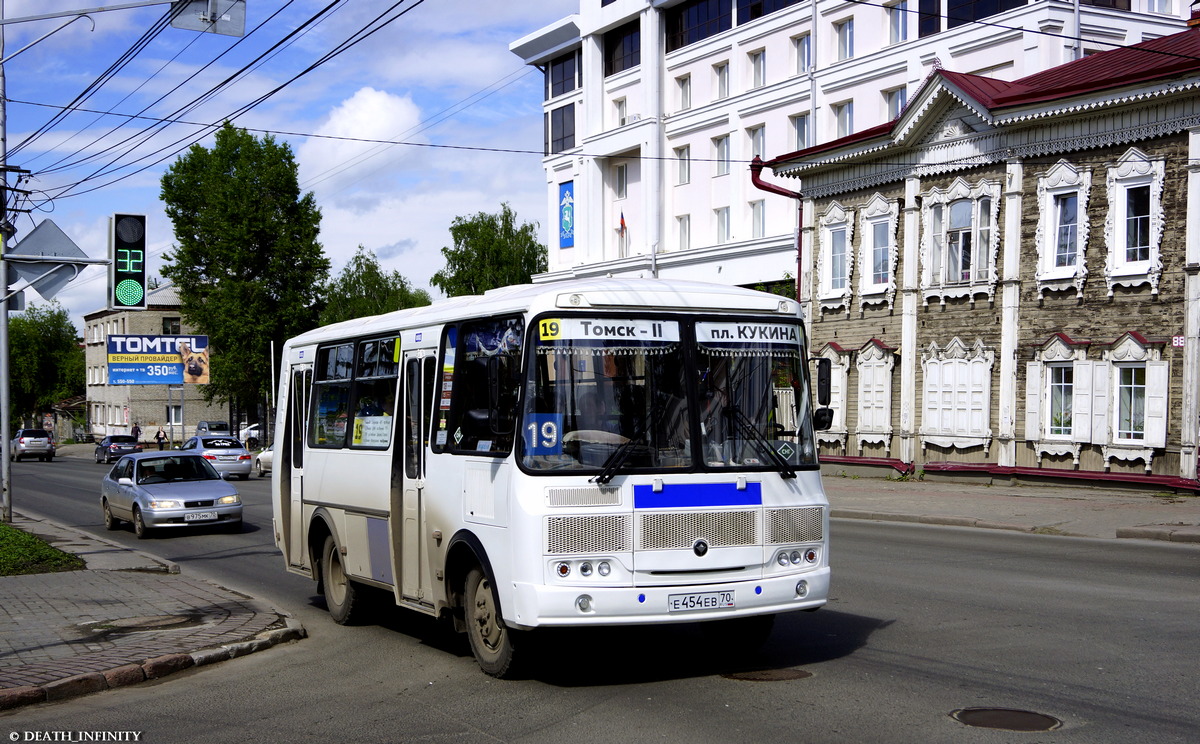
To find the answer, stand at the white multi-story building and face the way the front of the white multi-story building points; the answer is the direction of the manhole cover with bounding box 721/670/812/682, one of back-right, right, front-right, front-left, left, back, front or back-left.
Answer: front-left

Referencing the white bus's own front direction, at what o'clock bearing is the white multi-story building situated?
The white multi-story building is roughly at 8 o'clock from the white bus.

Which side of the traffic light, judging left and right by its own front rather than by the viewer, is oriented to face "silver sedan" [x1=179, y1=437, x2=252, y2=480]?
back

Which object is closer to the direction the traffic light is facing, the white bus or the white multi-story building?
the white bus

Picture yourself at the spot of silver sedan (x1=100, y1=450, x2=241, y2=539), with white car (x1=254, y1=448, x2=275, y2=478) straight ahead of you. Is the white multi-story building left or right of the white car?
right

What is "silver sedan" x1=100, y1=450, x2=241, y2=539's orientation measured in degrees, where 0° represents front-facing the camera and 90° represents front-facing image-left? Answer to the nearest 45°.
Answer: approximately 315°
